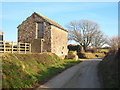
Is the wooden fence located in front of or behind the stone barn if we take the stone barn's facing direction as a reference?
in front

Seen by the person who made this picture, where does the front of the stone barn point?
facing the viewer and to the left of the viewer
